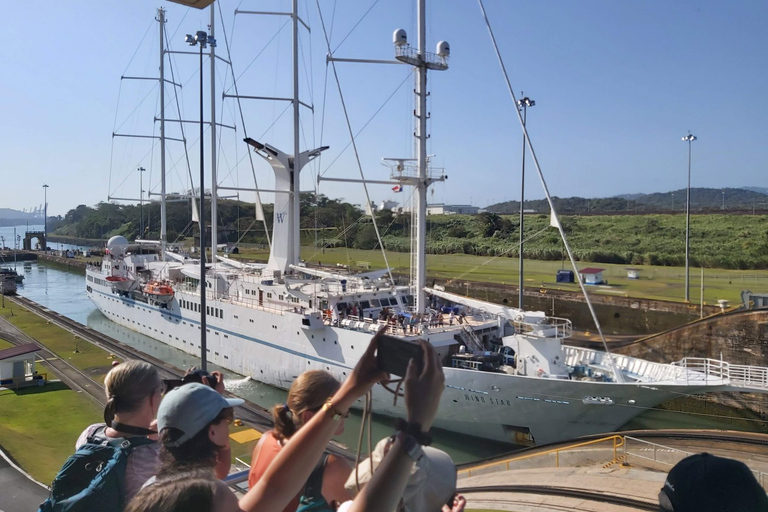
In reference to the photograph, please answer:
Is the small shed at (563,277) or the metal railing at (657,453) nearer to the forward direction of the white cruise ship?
the metal railing

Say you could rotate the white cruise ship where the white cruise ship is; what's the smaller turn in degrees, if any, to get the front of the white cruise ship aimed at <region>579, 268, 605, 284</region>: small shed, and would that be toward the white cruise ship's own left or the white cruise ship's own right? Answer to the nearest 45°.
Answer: approximately 90° to the white cruise ship's own left

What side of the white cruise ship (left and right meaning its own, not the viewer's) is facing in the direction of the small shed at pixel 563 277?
left

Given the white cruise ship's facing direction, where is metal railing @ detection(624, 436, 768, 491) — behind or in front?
in front

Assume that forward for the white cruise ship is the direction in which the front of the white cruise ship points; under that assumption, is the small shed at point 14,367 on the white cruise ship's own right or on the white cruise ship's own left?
on the white cruise ship's own right

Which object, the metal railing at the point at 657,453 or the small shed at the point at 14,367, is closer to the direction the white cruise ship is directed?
the metal railing

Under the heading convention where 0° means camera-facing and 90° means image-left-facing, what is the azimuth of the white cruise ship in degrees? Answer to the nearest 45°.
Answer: approximately 315°
